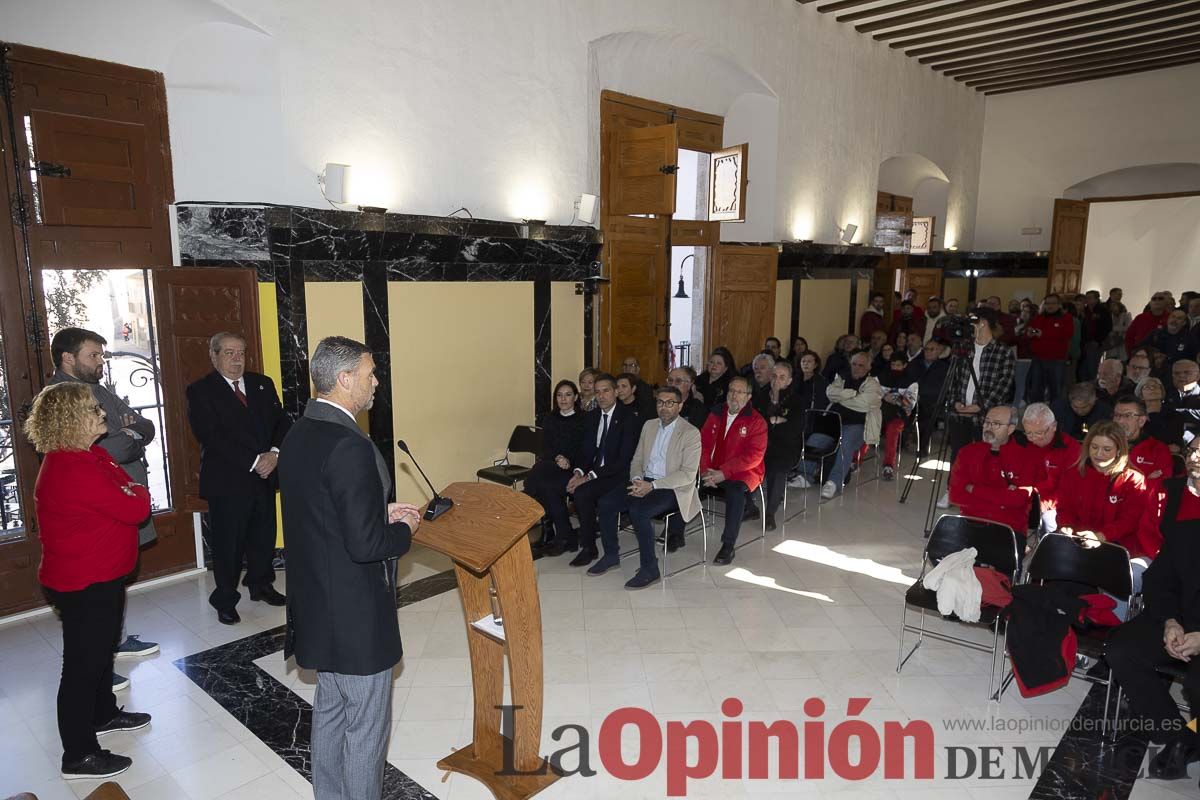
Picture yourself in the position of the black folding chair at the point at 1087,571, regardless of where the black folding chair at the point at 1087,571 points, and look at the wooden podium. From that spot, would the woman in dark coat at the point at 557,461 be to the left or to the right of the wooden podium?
right

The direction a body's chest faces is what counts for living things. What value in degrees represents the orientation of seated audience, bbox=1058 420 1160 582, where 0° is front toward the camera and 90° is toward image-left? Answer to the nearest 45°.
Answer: approximately 45°

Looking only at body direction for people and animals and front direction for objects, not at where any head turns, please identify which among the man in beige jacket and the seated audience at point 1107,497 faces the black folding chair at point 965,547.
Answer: the seated audience

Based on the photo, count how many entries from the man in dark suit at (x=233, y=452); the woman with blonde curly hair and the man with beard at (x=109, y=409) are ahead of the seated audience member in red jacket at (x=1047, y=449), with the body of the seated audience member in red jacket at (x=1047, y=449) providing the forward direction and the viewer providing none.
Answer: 3

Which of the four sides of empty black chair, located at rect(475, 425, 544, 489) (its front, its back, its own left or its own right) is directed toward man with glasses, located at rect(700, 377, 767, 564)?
left

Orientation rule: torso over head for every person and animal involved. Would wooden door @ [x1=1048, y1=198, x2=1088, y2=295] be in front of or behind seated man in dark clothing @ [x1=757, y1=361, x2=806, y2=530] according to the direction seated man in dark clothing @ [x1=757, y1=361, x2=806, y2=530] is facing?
behind

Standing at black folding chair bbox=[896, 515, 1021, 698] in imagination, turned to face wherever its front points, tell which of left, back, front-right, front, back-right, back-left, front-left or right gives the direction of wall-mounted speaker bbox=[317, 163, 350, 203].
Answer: front-right

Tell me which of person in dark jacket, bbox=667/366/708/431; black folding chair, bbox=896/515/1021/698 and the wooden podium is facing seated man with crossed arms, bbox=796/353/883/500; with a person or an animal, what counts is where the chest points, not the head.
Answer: the wooden podium

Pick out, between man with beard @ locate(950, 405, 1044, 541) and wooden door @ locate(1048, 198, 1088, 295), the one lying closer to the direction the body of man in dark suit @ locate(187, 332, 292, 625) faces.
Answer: the man with beard

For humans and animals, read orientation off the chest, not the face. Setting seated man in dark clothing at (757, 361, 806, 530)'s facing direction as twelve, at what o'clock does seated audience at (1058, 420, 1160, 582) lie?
seated audience at (1058, 420, 1160, 582) is roughly at 9 o'clock from seated man in dark clothing at (757, 361, 806, 530).

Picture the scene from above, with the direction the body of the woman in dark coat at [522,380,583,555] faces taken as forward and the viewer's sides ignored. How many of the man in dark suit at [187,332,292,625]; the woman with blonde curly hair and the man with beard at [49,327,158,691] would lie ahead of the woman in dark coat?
3
